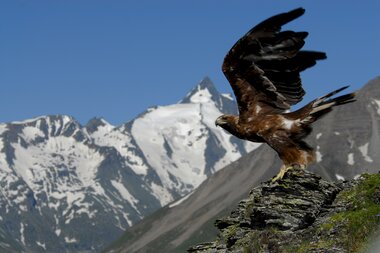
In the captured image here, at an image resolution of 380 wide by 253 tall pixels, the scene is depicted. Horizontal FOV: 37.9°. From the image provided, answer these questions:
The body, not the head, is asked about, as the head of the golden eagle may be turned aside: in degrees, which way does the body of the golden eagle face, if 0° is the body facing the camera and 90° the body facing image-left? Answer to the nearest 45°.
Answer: approximately 90°

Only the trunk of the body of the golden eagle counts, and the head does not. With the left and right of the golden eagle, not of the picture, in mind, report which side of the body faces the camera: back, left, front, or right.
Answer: left
